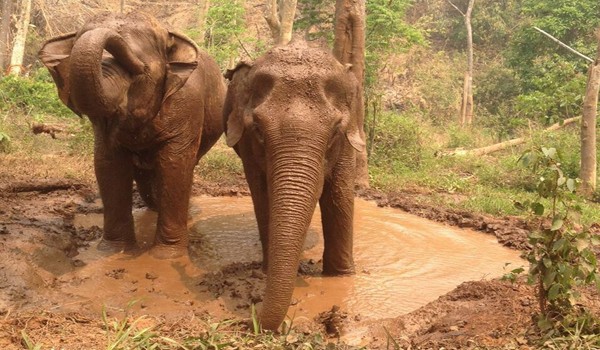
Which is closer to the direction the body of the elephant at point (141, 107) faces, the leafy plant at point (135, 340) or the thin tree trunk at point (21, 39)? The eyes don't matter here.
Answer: the leafy plant

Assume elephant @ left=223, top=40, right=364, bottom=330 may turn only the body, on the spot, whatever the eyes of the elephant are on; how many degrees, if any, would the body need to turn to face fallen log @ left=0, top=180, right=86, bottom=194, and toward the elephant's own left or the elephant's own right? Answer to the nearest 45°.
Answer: approximately 135° to the elephant's own right

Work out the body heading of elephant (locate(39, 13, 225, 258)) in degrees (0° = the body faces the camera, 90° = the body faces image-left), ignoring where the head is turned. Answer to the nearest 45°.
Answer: approximately 0°

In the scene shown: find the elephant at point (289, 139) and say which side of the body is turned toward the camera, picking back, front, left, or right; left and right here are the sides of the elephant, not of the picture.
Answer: front

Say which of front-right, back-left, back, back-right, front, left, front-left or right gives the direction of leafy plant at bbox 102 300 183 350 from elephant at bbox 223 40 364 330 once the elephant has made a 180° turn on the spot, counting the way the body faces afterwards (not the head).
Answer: back-left

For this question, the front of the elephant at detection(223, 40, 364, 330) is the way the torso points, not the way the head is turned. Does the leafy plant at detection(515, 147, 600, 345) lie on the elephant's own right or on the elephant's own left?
on the elephant's own left

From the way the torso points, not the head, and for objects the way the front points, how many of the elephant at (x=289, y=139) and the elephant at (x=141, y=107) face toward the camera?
2

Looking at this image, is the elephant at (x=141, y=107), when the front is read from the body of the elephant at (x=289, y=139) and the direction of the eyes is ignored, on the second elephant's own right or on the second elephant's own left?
on the second elephant's own right

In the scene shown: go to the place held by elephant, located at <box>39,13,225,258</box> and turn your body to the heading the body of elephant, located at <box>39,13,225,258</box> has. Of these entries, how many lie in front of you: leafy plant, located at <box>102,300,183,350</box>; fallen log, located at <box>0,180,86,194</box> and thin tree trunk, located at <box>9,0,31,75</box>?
1

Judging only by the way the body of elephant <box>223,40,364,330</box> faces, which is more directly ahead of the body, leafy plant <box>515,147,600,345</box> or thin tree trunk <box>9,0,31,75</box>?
the leafy plant

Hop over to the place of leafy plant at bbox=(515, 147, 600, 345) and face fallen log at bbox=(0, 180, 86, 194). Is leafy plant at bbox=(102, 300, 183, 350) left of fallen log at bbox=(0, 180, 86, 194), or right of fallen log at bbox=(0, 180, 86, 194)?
left

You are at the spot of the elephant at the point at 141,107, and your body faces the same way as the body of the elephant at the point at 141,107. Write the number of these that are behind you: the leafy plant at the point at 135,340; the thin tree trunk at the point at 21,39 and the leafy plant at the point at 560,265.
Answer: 1

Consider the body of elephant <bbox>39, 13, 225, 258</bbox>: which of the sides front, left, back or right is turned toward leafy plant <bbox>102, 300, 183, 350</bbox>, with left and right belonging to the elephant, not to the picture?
front

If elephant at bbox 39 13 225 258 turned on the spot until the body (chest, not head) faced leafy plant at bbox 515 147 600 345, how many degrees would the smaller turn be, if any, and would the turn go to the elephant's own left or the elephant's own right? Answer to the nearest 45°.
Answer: approximately 45° to the elephant's own left
